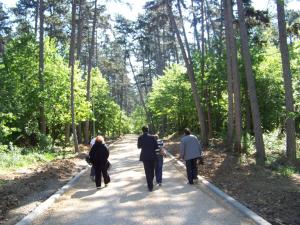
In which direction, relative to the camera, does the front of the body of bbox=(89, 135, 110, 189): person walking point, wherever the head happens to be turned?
away from the camera

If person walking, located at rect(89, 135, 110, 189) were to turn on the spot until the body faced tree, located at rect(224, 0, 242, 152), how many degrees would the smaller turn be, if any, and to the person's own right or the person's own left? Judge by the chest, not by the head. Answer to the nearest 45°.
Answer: approximately 45° to the person's own right

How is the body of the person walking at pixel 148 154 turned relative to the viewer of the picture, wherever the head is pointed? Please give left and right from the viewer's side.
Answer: facing away from the viewer

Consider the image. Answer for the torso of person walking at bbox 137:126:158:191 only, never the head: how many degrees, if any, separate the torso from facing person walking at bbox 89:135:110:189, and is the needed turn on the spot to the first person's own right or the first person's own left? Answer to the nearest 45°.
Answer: approximately 45° to the first person's own left

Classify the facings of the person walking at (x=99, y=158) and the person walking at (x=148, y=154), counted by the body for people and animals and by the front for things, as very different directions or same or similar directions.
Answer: same or similar directions

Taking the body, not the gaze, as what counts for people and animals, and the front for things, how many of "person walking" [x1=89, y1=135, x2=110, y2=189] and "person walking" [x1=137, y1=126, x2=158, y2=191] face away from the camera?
2

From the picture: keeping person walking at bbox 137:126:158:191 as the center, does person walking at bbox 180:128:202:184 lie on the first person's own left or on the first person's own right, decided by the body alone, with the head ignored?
on the first person's own right

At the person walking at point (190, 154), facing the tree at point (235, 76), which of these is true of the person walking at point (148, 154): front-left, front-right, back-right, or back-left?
back-left

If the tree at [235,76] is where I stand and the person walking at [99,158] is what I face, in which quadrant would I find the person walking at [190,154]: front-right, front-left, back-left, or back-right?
front-left

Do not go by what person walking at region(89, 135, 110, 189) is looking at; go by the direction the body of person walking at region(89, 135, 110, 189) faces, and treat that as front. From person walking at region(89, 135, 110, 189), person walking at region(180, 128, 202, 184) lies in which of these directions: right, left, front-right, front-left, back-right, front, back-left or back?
right

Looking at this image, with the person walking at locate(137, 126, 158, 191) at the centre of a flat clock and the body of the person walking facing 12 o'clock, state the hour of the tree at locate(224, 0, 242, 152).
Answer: The tree is roughly at 1 o'clock from the person walking.

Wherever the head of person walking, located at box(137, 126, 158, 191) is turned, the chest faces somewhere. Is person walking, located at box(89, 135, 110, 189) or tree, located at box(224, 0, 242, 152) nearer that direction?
the tree
